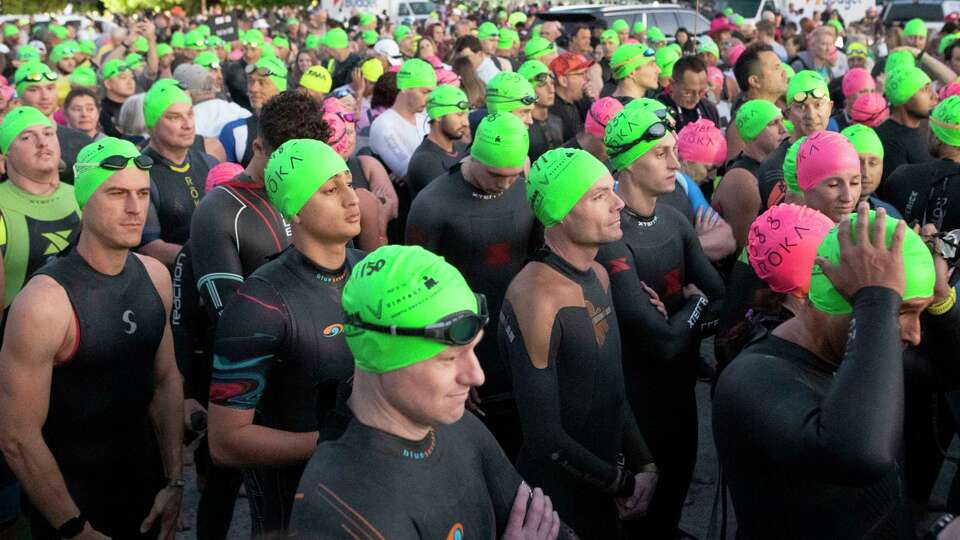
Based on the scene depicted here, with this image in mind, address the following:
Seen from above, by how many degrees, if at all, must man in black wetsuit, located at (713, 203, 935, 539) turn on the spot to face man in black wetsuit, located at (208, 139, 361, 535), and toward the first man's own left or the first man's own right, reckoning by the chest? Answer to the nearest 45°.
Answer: approximately 180°

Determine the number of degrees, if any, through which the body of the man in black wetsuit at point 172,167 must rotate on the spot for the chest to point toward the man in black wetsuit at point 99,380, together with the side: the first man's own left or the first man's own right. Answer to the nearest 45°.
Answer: approximately 45° to the first man's own right

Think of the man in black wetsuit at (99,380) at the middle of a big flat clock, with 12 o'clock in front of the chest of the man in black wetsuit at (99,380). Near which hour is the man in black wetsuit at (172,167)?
the man in black wetsuit at (172,167) is roughly at 8 o'clock from the man in black wetsuit at (99,380).

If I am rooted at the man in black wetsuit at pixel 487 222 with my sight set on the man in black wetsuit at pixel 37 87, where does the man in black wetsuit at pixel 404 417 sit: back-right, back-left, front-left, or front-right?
back-left

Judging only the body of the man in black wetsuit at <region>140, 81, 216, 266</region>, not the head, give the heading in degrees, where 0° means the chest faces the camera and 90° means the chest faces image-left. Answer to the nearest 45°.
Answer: approximately 315°

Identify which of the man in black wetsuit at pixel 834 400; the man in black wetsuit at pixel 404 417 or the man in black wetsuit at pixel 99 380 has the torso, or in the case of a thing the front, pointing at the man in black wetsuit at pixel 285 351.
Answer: the man in black wetsuit at pixel 99 380

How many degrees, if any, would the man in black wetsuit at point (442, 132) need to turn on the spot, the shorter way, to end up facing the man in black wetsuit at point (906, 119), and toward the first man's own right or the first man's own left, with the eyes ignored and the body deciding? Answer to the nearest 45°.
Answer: approximately 45° to the first man's own left

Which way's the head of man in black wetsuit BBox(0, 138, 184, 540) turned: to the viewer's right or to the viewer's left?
to the viewer's right

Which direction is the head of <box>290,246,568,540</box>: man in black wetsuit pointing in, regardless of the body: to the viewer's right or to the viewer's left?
to the viewer's right

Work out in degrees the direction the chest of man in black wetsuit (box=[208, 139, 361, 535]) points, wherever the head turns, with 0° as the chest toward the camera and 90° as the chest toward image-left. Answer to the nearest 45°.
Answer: approximately 315°

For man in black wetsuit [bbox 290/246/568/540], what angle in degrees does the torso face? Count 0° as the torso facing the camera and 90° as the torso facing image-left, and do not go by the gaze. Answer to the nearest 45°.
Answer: approximately 315°
